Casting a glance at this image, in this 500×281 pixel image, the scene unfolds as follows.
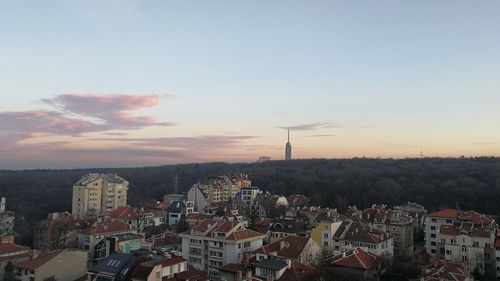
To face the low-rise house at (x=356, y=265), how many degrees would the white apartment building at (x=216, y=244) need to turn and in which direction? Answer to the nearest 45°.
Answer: approximately 90° to its left

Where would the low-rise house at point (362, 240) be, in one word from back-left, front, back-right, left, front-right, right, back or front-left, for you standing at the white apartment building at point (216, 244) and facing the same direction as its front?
back-left

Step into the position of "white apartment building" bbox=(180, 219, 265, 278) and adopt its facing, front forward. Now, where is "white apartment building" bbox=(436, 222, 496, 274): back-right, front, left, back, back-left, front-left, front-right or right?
back-left

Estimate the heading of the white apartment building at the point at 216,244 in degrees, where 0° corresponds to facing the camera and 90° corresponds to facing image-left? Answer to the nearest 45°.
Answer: approximately 45°

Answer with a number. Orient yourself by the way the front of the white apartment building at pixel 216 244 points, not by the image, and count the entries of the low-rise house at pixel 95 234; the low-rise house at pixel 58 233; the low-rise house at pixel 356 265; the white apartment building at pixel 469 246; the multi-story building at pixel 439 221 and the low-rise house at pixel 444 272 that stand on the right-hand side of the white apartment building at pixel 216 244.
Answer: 2

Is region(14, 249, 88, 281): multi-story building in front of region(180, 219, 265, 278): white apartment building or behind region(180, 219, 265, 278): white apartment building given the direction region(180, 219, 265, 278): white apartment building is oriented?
in front

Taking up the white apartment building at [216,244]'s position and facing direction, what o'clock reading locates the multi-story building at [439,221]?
The multi-story building is roughly at 7 o'clock from the white apartment building.

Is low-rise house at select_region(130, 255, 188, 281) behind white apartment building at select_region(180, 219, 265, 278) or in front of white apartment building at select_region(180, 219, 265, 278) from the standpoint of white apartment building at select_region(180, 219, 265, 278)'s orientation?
in front

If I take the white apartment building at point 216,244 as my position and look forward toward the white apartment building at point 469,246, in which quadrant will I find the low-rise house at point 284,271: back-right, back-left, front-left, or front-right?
front-right

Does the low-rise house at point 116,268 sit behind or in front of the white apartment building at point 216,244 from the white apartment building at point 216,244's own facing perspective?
in front

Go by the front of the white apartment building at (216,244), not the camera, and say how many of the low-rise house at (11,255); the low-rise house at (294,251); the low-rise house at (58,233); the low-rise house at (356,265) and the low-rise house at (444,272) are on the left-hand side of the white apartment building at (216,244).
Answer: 3

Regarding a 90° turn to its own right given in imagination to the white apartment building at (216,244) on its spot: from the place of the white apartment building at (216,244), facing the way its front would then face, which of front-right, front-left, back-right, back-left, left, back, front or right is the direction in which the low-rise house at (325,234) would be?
back-right

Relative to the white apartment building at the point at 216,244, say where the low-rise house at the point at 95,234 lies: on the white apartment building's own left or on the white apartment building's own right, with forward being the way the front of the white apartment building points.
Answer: on the white apartment building's own right

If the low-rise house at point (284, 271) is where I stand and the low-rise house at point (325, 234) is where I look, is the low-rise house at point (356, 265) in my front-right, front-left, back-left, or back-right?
front-right

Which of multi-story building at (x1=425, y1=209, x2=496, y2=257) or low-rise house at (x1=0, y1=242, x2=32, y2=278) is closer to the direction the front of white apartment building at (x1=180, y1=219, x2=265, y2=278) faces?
the low-rise house

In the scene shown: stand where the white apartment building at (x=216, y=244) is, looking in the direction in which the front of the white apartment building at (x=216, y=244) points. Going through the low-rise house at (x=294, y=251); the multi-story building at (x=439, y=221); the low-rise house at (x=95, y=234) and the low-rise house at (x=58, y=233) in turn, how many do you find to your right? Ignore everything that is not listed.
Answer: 2

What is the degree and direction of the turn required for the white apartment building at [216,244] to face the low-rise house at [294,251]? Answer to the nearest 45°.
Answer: approximately 90° to its left
